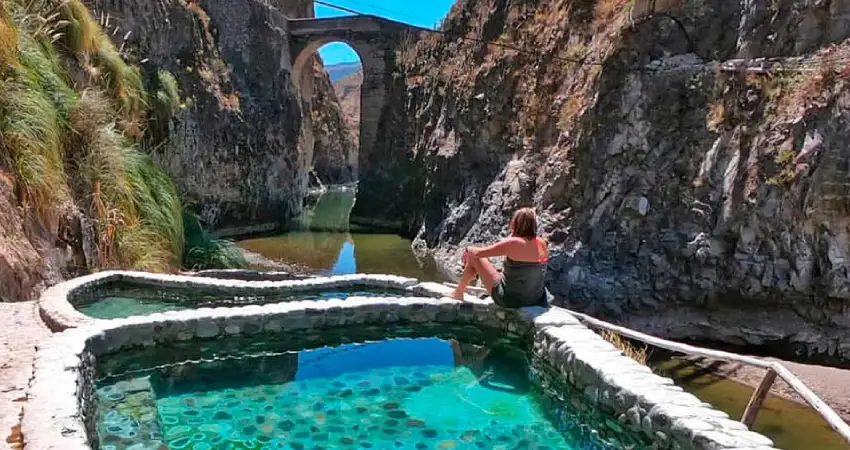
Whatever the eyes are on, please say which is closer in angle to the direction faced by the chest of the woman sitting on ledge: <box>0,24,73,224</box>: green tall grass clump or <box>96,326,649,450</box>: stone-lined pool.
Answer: the green tall grass clump

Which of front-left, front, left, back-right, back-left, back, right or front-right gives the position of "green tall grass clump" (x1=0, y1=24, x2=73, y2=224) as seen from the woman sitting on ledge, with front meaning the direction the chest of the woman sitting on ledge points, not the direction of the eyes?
front-left

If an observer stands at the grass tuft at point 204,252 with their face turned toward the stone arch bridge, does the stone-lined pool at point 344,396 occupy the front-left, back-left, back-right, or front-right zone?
back-right

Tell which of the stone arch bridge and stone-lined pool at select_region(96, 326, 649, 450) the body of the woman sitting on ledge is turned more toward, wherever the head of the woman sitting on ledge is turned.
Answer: the stone arch bridge

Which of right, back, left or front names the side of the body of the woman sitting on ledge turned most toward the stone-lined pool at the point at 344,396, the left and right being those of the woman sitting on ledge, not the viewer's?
left

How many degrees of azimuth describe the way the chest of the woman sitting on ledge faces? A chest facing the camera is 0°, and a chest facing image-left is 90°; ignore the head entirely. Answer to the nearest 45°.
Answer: approximately 135°

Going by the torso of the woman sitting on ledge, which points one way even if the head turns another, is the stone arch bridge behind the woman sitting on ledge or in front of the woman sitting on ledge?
in front

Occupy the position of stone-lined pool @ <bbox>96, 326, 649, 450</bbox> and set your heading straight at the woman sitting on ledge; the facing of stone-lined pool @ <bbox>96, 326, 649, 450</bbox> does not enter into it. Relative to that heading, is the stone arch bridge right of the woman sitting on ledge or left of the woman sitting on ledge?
left

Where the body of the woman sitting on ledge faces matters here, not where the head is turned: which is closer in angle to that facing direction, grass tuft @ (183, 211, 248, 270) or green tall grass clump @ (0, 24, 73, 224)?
the grass tuft
